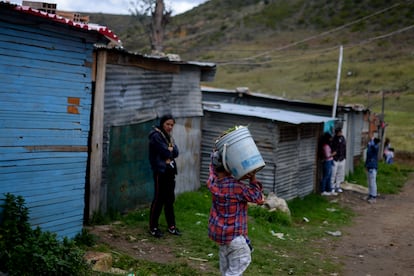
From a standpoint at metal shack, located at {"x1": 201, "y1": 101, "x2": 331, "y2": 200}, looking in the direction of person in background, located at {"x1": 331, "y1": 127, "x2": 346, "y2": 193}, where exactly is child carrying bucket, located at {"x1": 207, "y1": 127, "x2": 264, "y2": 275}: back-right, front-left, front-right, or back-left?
back-right

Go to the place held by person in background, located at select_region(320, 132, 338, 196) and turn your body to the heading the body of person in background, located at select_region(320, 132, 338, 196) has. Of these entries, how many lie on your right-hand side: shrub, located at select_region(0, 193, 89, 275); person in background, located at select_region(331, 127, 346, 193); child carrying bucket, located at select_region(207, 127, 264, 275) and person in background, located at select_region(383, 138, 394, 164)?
2

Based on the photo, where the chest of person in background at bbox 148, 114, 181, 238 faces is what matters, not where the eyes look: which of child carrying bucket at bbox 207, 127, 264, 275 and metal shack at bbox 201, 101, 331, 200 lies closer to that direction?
the child carrying bucket

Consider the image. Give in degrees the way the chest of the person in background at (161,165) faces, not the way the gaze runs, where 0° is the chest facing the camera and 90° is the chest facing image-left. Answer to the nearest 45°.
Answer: approximately 315°

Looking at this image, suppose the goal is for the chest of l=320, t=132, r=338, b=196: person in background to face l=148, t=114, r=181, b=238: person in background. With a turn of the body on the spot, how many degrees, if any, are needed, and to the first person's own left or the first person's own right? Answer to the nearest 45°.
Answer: approximately 90° to the first person's own right

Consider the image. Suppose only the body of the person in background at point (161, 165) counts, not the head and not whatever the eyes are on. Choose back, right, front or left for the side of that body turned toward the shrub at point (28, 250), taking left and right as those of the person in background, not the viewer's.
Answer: right

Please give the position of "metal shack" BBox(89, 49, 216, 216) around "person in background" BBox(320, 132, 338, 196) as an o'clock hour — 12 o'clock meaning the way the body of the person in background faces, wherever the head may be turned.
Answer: The metal shack is roughly at 4 o'clock from the person in background.
